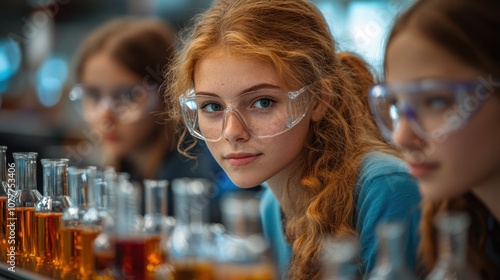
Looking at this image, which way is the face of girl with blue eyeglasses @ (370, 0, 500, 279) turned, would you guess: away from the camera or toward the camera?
toward the camera

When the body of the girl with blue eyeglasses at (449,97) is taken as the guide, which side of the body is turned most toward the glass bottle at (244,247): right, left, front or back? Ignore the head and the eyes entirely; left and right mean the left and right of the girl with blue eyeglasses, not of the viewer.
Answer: front

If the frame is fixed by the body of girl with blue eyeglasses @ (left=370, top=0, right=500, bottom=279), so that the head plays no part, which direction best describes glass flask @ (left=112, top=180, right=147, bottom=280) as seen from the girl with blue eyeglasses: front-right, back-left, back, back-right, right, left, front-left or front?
front-right

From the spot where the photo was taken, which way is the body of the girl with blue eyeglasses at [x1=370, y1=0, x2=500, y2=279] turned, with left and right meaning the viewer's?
facing the viewer and to the left of the viewer
